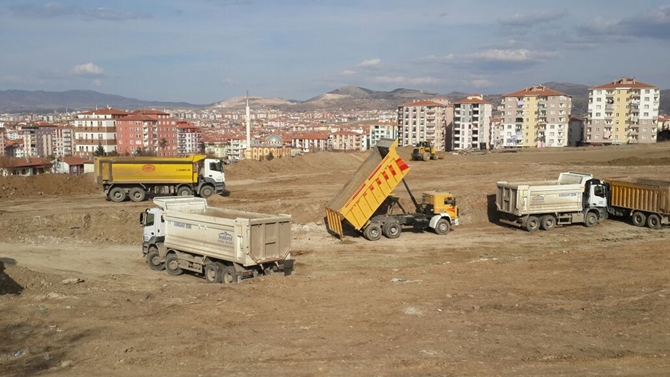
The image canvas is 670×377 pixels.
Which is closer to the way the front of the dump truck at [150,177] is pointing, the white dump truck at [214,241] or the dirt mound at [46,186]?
the white dump truck

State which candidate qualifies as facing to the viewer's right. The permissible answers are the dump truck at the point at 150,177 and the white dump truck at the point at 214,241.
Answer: the dump truck

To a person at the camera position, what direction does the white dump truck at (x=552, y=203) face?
facing away from the viewer and to the right of the viewer

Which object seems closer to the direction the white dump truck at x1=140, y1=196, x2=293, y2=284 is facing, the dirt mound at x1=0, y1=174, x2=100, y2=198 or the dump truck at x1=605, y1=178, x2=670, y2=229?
the dirt mound

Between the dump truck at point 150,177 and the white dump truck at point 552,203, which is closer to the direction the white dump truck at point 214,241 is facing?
the dump truck

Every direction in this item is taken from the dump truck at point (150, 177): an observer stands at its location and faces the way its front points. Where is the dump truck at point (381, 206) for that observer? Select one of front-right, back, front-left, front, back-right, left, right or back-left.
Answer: front-right

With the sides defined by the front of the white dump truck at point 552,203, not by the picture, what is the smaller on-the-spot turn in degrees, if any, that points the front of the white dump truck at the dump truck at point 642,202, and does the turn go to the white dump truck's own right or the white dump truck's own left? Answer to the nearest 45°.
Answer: approximately 45° to the white dump truck's own right

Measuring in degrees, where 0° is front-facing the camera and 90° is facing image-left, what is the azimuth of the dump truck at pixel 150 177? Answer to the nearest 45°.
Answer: approximately 270°

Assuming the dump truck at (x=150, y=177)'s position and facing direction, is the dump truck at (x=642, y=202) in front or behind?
in front

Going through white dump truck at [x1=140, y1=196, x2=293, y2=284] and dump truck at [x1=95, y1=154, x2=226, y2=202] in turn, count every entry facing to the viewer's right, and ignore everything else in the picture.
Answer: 1
